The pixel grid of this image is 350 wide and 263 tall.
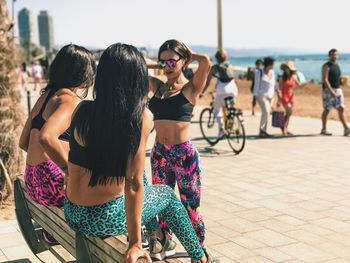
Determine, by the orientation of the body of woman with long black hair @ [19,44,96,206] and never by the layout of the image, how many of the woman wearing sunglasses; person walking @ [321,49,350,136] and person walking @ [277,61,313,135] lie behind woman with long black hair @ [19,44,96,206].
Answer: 0

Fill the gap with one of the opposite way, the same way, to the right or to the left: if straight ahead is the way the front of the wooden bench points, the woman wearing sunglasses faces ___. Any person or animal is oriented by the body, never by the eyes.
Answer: the opposite way

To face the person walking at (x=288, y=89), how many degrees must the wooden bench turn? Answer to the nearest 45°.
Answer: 0° — it already faces them

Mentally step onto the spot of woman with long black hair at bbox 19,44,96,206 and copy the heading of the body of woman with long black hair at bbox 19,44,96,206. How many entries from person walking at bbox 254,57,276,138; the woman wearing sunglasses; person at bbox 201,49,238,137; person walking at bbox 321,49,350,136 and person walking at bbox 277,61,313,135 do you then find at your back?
0

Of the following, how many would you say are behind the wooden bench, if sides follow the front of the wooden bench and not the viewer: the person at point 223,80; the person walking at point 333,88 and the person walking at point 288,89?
0

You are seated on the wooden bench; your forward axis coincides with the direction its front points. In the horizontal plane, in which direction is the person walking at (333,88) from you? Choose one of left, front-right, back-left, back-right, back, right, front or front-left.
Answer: front

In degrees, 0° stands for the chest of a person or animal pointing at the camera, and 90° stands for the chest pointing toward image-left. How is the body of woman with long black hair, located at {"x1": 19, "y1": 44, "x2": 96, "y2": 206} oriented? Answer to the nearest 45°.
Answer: approximately 225°

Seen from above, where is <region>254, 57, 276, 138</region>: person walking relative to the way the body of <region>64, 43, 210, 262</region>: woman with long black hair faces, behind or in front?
in front

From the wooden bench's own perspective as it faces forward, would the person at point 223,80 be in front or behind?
in front

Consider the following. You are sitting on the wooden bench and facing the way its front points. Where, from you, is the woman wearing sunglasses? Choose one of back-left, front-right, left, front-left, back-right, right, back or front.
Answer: front

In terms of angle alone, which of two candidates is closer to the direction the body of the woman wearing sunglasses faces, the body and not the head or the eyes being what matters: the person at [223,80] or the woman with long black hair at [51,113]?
the woman with long black hair

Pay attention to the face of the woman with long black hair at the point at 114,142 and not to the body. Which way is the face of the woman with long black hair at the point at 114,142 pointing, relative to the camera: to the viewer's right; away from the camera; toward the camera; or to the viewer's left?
away from the camera

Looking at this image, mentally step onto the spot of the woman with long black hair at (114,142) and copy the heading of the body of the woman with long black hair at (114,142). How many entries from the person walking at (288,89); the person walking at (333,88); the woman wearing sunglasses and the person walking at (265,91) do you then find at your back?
0

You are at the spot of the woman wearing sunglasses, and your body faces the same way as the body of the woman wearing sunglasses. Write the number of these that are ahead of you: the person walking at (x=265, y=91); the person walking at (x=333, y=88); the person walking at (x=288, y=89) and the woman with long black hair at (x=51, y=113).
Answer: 1

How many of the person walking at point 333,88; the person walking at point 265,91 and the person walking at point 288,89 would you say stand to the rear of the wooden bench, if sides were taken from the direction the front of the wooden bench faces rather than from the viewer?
0

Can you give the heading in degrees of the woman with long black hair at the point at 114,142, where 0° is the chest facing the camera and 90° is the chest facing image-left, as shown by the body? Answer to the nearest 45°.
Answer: approximately 225°

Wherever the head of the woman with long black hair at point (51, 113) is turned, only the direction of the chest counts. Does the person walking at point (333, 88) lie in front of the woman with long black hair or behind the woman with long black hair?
in front

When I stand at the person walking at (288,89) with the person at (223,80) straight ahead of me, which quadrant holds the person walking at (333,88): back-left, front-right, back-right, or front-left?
back-left

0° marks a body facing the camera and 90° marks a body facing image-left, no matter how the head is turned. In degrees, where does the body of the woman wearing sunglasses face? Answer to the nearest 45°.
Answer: approximately 45°

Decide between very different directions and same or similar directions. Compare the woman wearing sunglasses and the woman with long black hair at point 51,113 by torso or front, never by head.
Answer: very different directions

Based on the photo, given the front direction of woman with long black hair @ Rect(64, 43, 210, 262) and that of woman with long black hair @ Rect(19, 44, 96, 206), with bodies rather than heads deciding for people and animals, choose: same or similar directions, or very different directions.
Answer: same or similar directions

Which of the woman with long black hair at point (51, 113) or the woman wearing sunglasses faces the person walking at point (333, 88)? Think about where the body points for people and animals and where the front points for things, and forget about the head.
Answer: the woman with long black hair
